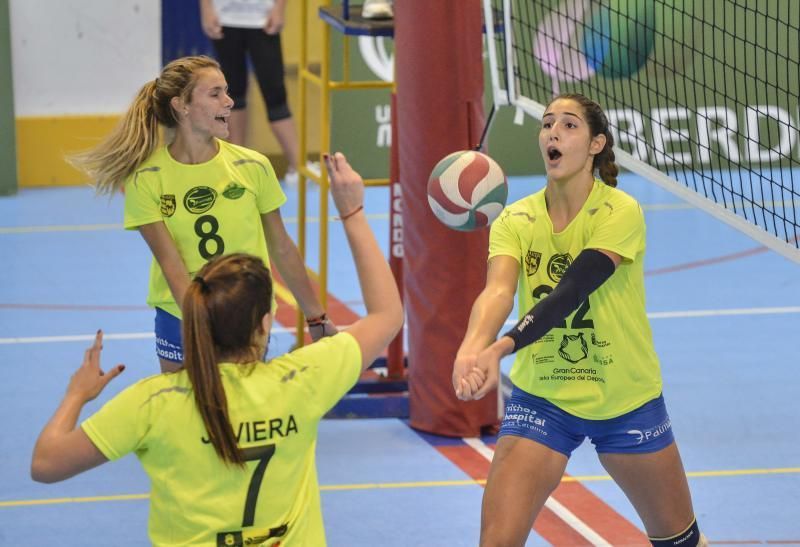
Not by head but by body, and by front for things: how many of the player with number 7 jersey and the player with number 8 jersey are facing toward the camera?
1

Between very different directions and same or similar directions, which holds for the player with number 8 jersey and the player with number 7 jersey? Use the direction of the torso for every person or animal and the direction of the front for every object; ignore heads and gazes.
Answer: very different directions

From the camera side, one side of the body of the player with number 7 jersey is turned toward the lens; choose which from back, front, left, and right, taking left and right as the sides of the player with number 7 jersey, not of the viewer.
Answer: back

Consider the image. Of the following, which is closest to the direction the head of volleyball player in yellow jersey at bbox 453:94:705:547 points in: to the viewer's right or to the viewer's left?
to the viewer's left

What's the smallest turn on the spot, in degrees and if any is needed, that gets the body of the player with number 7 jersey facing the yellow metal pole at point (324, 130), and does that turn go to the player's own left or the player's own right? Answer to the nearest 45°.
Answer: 0° — they already face it

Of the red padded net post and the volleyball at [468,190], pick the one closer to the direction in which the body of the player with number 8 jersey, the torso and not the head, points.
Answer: the volleyball

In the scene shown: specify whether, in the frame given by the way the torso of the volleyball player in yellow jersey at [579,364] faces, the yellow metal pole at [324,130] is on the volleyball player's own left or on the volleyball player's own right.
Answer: on the volleyball player's own right

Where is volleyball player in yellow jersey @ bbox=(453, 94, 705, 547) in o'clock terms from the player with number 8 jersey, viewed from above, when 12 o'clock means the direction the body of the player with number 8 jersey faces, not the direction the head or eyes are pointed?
The volleyball player in yellow jersey is roughly at 10 o'clock from the player with number 8 jersey.

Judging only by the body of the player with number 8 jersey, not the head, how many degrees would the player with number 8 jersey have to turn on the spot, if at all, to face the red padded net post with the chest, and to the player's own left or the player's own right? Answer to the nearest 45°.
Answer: approximately 135° to the player's own left

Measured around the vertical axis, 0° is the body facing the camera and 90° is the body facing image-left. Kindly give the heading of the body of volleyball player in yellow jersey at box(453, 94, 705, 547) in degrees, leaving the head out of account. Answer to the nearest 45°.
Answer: approximately 45°
